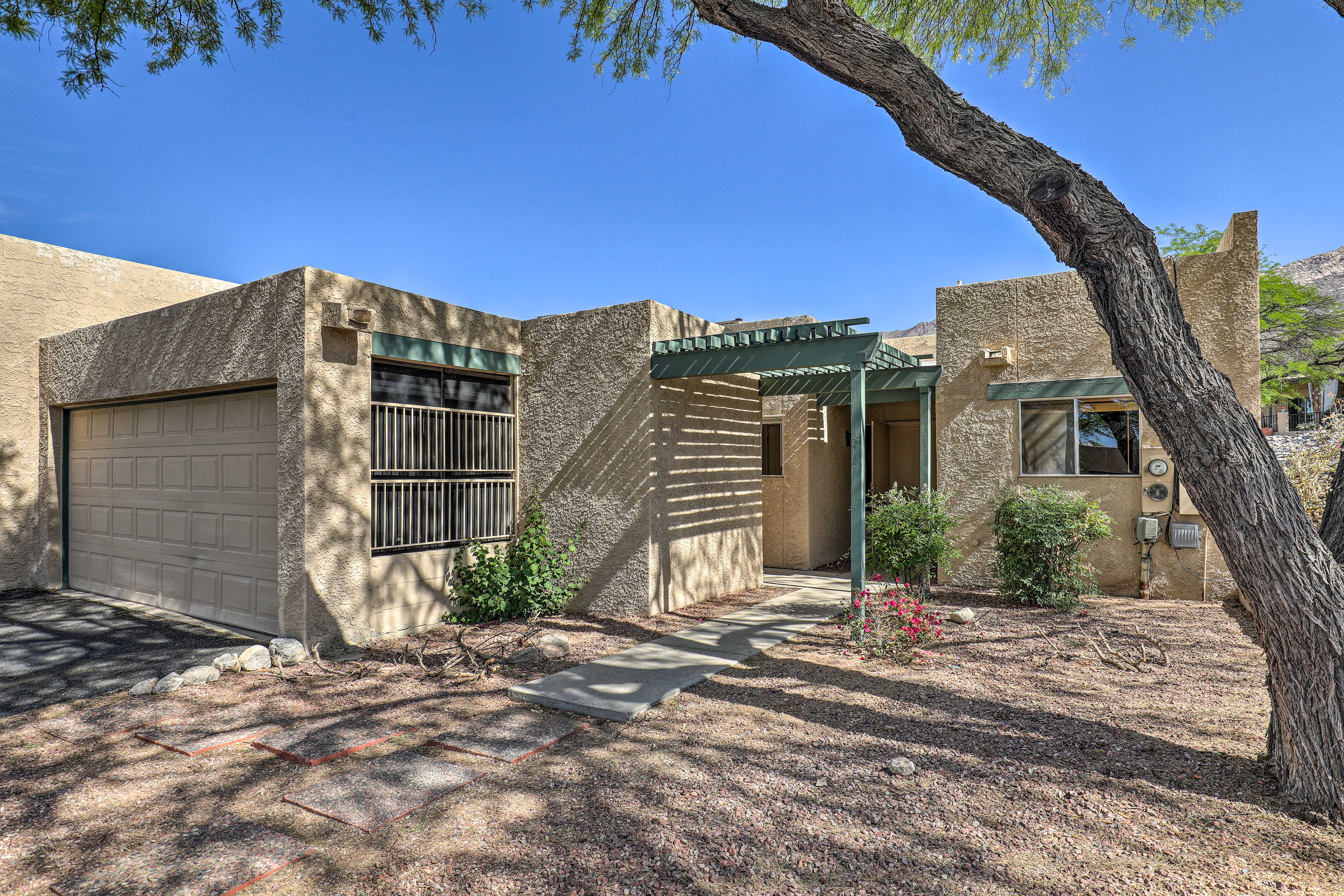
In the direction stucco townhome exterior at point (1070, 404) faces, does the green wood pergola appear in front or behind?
in front

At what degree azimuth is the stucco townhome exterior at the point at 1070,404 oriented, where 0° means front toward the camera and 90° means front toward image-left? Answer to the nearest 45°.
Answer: approximately 0°

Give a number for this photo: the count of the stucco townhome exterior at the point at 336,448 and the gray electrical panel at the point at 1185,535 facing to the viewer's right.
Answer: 0

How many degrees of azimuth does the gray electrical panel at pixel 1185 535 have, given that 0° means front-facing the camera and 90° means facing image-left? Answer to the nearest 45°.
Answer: approximately 0°

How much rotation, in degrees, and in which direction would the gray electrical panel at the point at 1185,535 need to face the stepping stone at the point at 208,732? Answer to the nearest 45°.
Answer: approximately 45° to its right

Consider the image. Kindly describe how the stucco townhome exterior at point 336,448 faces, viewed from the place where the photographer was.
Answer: facing the viewer and to the left of the viewer

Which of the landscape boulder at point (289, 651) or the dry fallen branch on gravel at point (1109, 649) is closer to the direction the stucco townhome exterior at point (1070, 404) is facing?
the dry fallen branch on gravel

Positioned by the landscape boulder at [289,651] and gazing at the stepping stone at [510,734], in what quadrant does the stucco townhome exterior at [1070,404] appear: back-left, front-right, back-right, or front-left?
front-left

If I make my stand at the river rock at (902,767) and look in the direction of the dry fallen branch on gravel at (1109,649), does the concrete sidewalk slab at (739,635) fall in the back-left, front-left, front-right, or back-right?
front-left

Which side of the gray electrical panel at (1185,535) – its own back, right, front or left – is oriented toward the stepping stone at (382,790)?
front

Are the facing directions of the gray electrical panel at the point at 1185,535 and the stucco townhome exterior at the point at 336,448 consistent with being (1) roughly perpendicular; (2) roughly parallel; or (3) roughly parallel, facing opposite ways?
roughly parallel

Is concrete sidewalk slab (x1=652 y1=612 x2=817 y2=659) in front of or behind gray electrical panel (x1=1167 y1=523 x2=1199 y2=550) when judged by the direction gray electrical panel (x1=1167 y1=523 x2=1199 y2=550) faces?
in front

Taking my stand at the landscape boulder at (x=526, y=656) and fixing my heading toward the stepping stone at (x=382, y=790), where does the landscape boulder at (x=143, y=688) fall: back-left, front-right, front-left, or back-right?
front-right
